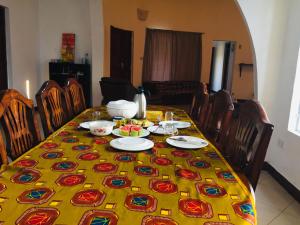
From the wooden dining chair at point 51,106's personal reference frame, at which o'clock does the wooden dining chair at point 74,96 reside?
the wooden dining chair at point 74,96 is roughly at 8 o'clock from the wooden dining chair at point 51,106.

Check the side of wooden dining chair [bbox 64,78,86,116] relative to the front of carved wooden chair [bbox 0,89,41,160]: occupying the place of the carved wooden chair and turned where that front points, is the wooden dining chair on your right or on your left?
on your left

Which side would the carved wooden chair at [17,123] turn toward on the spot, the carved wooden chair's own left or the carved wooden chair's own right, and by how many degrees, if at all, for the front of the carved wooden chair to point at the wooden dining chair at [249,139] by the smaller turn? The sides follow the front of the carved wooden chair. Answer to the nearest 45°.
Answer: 0° — it already faces it

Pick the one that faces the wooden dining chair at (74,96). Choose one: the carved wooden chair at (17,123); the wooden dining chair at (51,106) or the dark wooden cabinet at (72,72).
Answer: the dark wooden cabinet

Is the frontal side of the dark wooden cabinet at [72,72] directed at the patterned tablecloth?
yes

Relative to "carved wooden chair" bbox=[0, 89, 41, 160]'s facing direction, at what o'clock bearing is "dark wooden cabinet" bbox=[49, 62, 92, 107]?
The dark wooden cabinet is roughly at 8 o'clock from the carved wooden chair.

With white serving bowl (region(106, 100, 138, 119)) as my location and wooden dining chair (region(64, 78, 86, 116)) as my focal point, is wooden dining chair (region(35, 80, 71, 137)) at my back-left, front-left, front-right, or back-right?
front-left

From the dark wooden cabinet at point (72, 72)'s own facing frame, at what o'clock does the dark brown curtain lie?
The dark brown curtain is roughly at 8 o'clock from the dark wooden cabinet.

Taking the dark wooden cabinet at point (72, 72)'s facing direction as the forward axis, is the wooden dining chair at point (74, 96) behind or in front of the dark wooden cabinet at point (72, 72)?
in front

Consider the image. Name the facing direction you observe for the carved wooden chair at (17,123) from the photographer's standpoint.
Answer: facing the viewer and to the right of the viewer

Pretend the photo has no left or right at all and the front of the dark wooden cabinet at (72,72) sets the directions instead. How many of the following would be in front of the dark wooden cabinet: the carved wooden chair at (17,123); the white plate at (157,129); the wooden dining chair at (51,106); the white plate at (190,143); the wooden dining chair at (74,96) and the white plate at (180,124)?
6

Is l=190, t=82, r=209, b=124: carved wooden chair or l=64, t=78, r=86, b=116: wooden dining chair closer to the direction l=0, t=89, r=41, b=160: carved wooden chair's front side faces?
the carved wooden chair

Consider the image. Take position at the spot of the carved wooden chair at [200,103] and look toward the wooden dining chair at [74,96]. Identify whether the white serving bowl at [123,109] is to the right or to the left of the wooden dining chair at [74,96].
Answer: left

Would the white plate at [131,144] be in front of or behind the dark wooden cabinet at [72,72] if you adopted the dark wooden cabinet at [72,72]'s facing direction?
in front

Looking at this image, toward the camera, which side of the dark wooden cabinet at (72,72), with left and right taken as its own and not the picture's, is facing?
front
